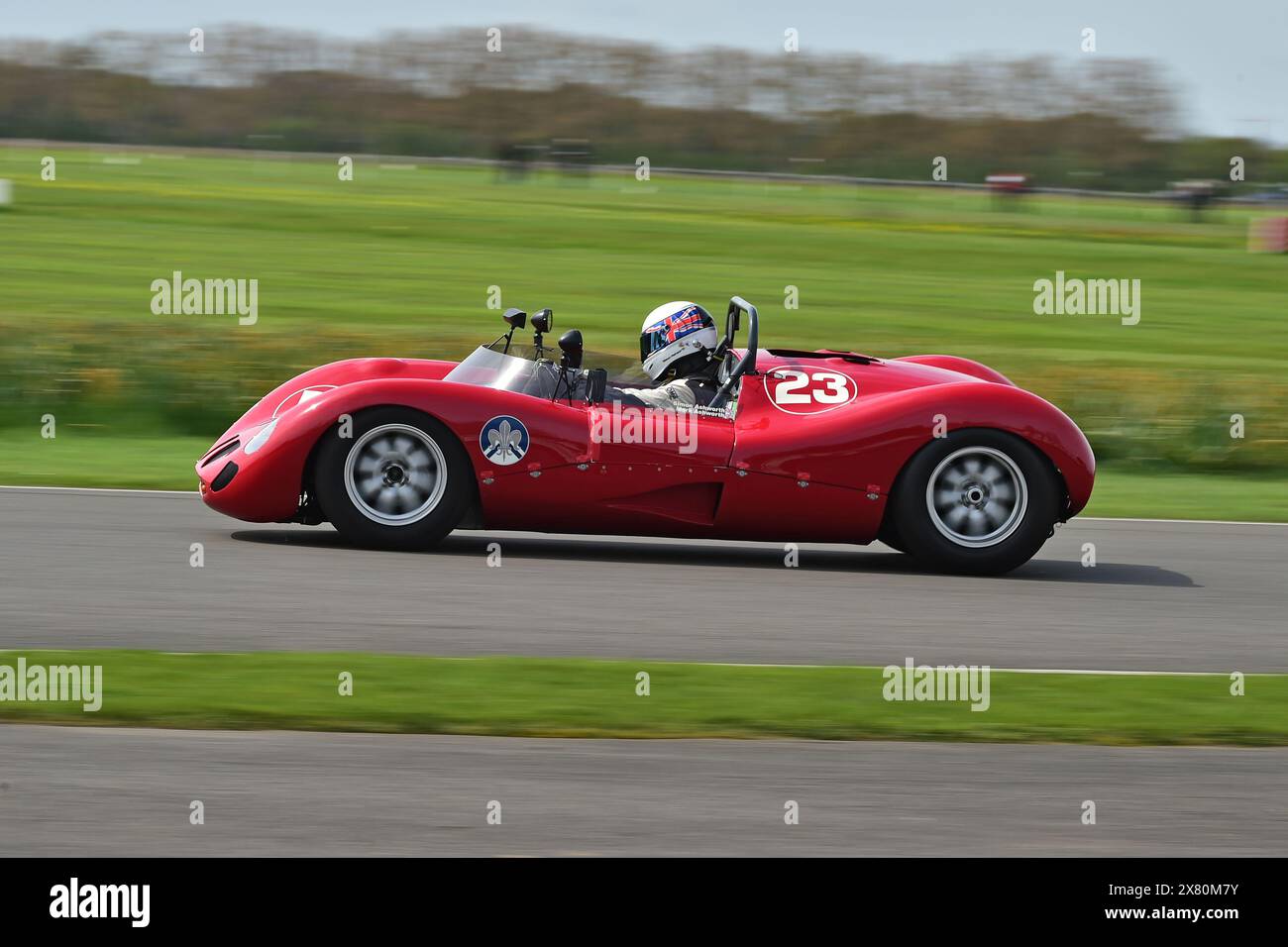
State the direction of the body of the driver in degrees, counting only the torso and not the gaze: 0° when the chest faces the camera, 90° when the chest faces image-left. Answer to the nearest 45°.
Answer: approximately 90°

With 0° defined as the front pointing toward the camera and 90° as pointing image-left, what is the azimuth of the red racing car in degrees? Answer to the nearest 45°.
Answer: approximately 90°

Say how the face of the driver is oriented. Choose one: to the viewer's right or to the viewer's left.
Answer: to the viewer's left
